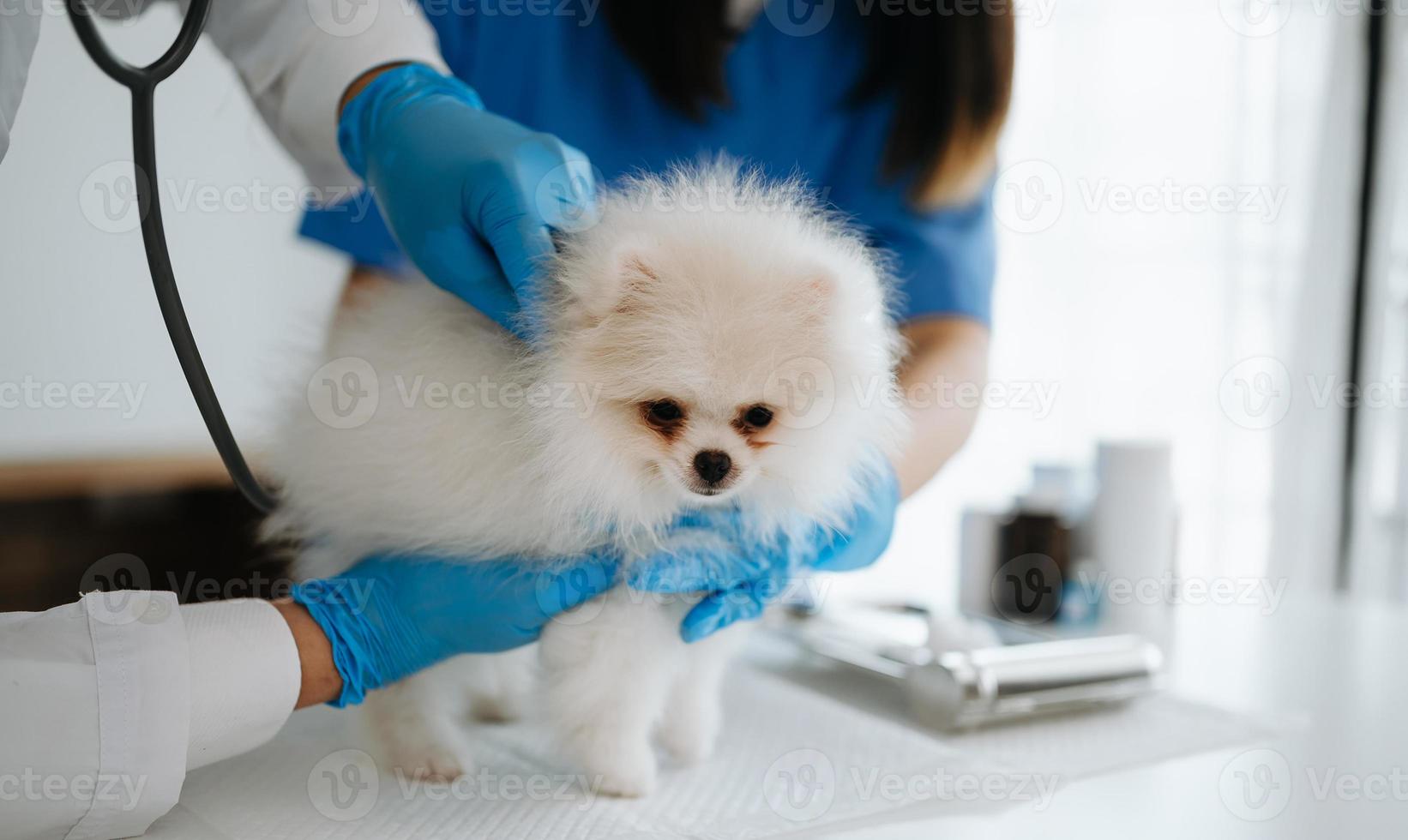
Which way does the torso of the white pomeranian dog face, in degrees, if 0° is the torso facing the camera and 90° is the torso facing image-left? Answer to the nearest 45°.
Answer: approximately 315°
